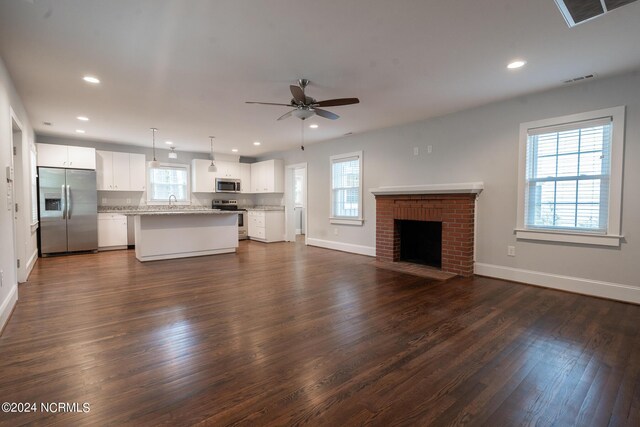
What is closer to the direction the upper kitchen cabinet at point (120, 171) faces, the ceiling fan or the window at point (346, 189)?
the ceiling fan

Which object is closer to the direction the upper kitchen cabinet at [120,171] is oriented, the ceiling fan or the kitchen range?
the ceiling fan

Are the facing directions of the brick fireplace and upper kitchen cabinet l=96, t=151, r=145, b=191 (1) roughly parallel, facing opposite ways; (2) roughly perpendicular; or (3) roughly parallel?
roughly perpendicular

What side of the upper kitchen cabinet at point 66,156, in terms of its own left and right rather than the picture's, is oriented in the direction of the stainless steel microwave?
left

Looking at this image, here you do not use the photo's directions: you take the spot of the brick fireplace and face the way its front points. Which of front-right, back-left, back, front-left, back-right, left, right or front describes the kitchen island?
front-right

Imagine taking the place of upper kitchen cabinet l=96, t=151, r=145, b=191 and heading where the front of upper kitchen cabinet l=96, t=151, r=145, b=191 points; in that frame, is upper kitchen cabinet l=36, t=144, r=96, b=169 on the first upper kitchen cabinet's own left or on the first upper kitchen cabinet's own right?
on the first upper kitchen cabinet's own right

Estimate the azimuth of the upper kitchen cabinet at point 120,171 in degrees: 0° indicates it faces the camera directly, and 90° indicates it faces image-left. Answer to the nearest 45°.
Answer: approximately 0°

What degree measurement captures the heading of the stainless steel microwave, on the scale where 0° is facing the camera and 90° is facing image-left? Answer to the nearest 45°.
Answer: approximately 0°
